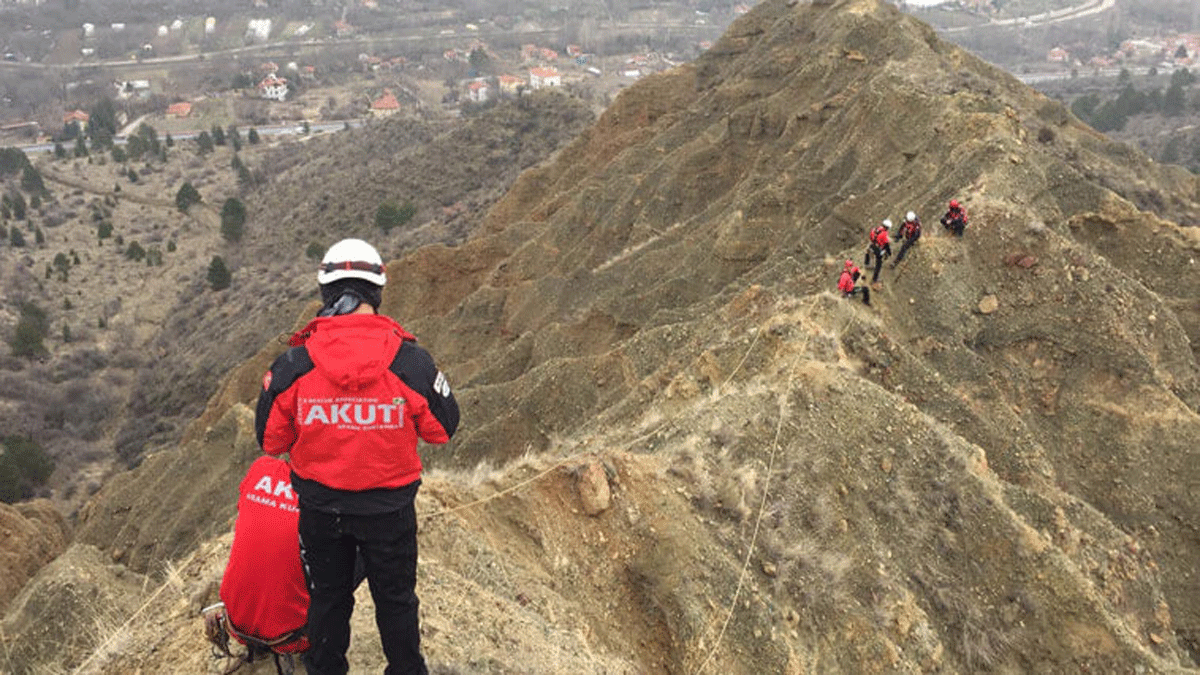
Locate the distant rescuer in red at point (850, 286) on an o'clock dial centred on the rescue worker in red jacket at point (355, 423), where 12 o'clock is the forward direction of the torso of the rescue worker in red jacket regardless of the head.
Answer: The distant rescuer in red is roughly at 2 o'clock from the rescue worker in red jacket.

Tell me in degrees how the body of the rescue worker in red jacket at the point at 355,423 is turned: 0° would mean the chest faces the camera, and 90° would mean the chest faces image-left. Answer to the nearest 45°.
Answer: approximately 180°

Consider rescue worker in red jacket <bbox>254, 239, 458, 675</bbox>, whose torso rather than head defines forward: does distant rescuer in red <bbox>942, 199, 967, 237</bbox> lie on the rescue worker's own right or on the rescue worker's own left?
on the rescue worker's own right

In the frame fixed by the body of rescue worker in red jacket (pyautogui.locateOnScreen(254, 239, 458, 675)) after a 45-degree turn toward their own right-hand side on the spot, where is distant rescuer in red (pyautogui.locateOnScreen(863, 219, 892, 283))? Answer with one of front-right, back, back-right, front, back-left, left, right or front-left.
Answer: front

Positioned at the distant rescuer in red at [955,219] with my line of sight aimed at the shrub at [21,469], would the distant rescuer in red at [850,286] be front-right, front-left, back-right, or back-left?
front-left

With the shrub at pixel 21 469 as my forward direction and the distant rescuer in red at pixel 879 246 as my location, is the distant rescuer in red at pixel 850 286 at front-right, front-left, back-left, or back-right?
front-left

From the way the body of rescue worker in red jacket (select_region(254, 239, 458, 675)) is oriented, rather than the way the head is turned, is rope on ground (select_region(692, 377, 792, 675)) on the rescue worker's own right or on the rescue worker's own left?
on the rescue worker's own right

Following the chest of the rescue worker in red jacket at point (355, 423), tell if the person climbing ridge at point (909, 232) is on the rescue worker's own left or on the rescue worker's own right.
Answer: on the rescue worker's own right

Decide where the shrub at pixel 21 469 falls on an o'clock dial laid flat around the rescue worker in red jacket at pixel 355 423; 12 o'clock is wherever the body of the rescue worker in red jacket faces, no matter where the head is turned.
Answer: The shrub is roughly at 11 o'clock from the rescue worker in red jacket.

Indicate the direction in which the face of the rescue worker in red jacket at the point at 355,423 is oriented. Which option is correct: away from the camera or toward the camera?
away from the camera
